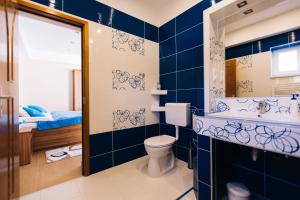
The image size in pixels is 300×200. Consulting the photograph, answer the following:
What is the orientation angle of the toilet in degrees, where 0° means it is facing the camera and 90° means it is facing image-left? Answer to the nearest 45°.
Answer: approximately 45°

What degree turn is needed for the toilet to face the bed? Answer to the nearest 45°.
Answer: approximately 45° to its right

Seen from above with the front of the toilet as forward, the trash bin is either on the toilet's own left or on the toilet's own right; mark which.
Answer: on the toilet's own left

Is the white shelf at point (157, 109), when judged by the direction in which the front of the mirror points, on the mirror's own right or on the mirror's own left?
on the mirror's own right

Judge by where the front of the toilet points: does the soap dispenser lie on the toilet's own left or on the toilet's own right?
on the toilet's own left
